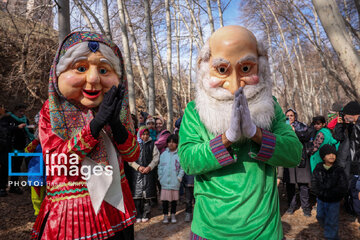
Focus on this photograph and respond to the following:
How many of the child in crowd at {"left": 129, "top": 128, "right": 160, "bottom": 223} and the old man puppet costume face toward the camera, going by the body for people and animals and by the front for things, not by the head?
2

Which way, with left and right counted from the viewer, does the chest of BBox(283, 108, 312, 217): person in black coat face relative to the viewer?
facing the viewer and to the left of the viewer

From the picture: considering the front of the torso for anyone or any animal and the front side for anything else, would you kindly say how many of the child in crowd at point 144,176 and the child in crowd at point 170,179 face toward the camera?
2

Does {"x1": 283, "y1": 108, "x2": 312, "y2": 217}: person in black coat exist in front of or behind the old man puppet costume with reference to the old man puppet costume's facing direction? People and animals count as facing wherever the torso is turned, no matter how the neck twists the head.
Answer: behind

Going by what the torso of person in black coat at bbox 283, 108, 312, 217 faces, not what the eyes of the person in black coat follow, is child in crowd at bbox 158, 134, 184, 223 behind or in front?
in front

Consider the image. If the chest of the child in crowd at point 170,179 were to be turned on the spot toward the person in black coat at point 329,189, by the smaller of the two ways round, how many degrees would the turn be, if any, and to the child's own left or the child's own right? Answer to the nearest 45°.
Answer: approximately 45° to the child's own left

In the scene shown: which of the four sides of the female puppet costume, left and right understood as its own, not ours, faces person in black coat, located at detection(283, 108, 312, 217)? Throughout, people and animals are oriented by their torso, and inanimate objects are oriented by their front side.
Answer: left

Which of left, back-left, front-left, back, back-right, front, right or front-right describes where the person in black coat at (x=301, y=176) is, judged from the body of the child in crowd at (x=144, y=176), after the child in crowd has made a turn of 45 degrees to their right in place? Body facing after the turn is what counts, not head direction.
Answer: back-left

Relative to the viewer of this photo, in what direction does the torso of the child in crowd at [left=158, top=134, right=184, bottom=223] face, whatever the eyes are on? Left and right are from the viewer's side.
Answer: facing the viewer

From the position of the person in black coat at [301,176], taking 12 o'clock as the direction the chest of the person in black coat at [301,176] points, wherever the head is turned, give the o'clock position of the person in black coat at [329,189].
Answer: the person in black coat at [329,189] is roughly at 10 o'clock from the person in black coat at [301,176].

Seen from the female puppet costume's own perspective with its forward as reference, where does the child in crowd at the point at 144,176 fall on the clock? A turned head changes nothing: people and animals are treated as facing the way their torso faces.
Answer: The child in crowd is roughly at 8 o'clock from the female puppet costume.
